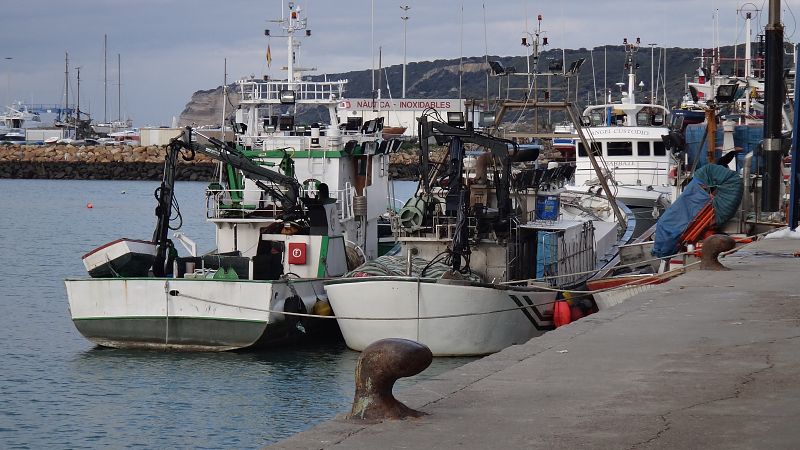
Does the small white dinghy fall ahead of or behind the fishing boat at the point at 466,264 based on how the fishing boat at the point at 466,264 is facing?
behind

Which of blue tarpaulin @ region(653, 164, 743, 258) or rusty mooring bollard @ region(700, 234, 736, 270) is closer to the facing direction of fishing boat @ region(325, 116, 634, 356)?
the blue tarpaulin

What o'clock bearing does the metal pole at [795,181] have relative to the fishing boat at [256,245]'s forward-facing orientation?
The metal pole is roughly at 2 o'clock from the fishing boat.

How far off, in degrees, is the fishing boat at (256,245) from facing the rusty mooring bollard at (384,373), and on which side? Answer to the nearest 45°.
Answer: approximately 135° to its right

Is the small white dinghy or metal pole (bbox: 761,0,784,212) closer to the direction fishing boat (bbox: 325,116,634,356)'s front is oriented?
the metal pole

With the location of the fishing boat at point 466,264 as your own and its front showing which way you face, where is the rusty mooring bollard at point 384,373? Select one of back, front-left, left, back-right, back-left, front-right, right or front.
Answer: back-right

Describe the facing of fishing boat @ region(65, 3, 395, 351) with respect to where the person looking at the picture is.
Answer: facing away from the viewer and to the right of the viewer

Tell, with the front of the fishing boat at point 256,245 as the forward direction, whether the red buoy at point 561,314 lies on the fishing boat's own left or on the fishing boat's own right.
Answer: on the fishing boat's own right

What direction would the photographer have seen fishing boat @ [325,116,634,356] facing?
facing away from the viewer and to the right of the viewer
